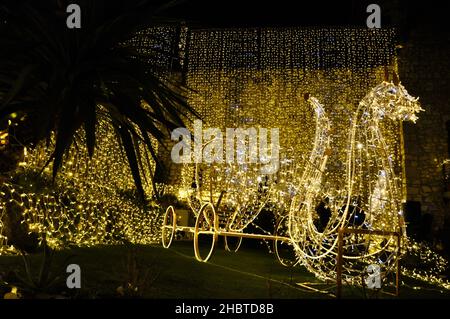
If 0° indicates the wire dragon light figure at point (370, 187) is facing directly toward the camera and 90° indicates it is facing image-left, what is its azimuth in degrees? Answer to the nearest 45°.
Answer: approximately 315°

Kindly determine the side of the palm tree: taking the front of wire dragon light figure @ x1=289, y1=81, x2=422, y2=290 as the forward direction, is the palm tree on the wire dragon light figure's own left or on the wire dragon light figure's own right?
on the wire dragon light figure's own right
